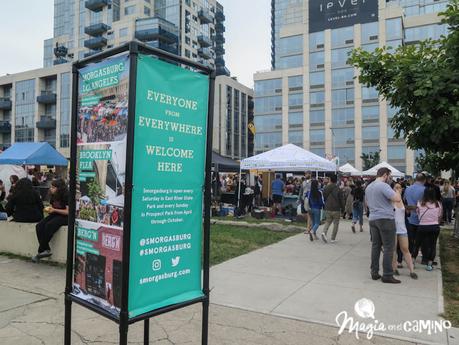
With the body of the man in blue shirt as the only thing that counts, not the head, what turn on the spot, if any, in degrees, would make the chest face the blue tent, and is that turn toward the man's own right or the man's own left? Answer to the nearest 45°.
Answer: approximately 90° to the man's own left

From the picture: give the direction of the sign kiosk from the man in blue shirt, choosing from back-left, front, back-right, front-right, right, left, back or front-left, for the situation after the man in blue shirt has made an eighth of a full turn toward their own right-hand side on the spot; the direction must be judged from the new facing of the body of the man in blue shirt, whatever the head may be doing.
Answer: back-right

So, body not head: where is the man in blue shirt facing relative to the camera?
away from the camera
